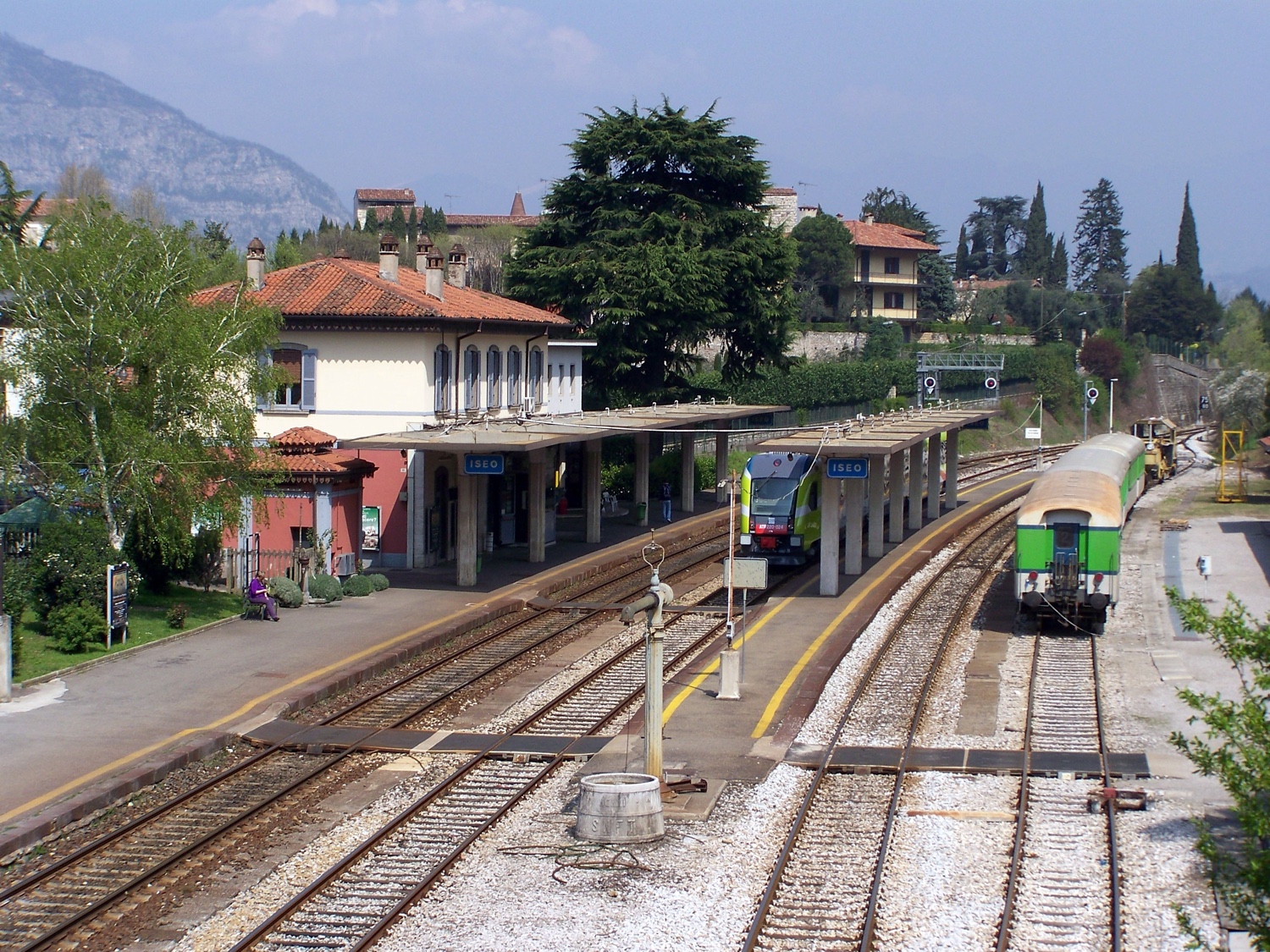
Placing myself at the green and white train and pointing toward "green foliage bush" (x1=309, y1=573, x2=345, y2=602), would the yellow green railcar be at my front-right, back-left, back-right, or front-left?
front-right

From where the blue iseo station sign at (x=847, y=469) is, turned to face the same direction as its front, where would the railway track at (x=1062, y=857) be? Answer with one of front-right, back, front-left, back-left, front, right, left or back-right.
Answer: front

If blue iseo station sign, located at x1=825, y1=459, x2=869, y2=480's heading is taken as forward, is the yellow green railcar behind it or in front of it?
behind

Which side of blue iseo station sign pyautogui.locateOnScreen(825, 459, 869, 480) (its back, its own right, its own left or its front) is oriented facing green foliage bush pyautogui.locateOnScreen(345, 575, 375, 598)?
right

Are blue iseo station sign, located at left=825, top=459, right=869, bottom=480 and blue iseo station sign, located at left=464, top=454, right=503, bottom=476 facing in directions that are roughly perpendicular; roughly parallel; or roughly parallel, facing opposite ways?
roughly parallel

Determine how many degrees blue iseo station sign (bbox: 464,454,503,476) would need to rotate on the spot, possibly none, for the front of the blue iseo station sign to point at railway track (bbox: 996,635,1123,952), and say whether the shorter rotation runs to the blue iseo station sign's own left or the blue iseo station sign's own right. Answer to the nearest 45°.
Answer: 0° — it already faces it

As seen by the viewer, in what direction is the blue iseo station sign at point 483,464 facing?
toward the camera

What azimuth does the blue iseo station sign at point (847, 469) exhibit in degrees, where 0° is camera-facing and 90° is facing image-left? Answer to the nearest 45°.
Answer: approximately 0°
